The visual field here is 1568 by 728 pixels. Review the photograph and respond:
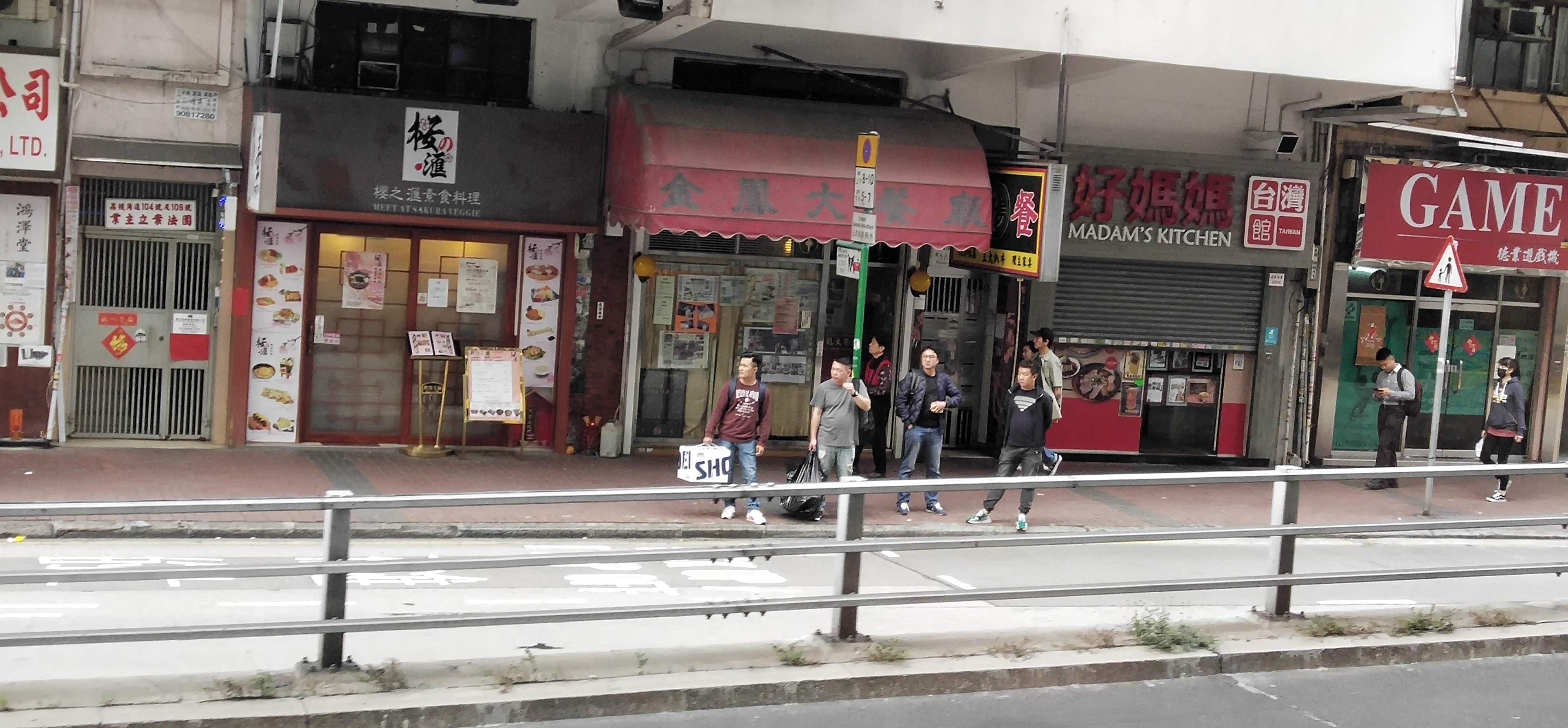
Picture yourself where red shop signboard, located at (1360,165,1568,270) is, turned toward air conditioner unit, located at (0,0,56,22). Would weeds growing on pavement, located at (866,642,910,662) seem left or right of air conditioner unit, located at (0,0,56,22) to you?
left

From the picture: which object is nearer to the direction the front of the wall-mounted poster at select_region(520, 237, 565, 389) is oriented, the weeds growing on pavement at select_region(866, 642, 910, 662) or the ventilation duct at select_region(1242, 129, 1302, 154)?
the weeds growing on pavement

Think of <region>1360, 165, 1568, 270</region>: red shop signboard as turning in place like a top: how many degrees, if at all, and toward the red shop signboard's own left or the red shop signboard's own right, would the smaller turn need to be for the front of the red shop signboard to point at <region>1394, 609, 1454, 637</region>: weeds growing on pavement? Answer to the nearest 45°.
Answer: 0° — it already faces it

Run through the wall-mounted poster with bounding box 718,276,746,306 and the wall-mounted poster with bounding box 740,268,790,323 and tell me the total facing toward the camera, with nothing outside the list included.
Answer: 2

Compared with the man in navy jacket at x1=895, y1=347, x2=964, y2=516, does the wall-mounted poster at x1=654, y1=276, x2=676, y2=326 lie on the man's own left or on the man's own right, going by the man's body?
on the man's own right

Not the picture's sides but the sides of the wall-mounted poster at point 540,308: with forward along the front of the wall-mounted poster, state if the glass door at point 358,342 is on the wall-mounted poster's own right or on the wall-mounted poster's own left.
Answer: on the wall-mounted poster's own right

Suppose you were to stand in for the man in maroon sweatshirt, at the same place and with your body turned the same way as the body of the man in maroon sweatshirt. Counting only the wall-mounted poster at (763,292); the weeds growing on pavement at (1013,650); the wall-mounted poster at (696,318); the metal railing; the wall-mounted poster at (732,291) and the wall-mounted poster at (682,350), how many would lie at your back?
4

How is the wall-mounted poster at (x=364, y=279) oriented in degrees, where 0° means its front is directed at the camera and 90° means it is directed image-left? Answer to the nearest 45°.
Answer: approximately 0°

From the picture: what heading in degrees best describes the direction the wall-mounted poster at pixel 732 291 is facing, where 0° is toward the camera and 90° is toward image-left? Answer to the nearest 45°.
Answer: approximately 0°
